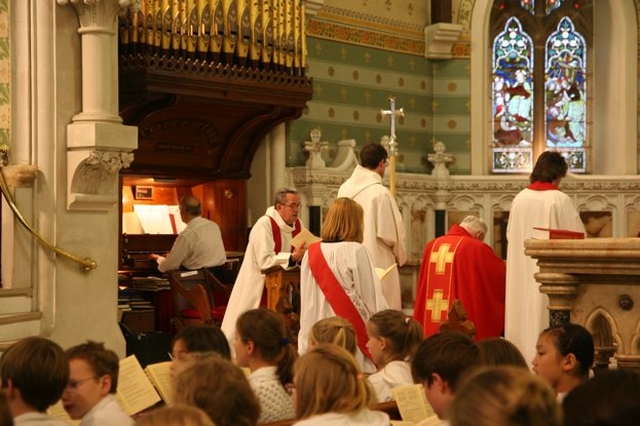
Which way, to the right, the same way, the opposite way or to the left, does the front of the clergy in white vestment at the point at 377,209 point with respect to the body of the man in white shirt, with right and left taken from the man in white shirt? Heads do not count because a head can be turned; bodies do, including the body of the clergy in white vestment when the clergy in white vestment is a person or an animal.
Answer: to the right

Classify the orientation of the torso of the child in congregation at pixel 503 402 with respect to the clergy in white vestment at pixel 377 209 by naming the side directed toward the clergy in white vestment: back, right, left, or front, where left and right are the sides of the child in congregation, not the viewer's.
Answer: front

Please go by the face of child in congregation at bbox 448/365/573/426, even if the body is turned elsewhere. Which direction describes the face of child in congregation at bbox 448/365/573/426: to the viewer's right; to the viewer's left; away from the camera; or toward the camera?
away from the camera

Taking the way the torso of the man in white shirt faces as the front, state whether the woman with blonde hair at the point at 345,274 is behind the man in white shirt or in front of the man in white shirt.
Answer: behind

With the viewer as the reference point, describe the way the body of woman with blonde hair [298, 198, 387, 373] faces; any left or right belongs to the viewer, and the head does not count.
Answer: facing away from the viewer

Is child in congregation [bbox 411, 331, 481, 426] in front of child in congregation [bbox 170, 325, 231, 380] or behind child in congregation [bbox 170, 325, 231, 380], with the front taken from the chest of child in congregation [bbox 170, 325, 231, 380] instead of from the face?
behind

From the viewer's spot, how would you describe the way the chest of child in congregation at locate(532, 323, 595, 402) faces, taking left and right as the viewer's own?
facing to the left of the viewer

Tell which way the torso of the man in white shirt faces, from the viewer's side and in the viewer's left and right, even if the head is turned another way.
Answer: facing away from the viewer and to the left of the viewer

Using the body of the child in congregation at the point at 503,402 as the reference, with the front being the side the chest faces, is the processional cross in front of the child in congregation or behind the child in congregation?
in front

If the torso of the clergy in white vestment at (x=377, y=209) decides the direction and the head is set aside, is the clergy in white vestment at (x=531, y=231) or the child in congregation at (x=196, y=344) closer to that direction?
the clergy in white vestment

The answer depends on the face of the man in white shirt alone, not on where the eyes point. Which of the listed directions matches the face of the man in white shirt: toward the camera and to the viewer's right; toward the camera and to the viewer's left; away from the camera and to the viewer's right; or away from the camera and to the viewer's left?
away from the camera and to the viewer's left

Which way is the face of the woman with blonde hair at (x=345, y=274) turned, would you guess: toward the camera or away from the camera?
away from the camera

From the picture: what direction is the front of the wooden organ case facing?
toward the camera
